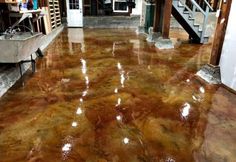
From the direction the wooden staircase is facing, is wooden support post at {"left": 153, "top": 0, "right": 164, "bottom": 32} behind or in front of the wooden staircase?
behind

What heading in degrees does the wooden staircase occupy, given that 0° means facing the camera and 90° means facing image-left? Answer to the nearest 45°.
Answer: approximately 270°
